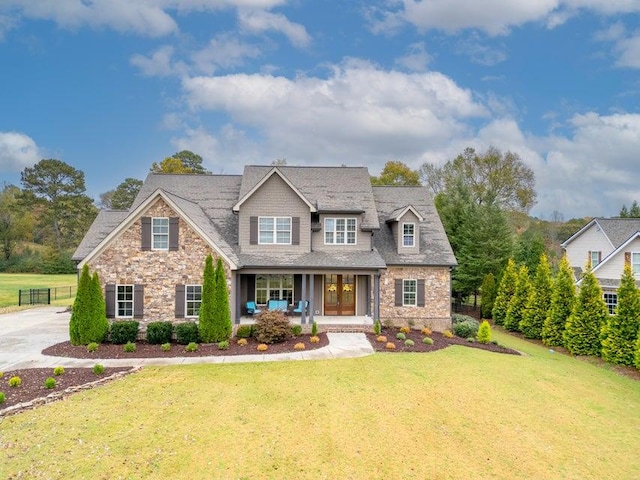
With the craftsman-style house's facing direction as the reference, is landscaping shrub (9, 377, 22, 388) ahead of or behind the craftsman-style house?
ahead

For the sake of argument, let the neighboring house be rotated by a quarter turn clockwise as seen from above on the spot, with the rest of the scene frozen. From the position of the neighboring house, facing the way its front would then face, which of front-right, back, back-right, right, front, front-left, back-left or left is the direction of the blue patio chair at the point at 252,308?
front-left

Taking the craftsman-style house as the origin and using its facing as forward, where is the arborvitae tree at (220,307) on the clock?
The arborvitae tree is roughly at 1 o'clock from the craftsman-style house.

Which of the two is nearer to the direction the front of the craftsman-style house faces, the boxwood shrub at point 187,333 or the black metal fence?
the boxwood shrub

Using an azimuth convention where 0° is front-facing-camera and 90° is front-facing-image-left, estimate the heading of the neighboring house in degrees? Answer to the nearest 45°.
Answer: approximately 0°

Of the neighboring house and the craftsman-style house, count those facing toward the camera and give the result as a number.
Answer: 2

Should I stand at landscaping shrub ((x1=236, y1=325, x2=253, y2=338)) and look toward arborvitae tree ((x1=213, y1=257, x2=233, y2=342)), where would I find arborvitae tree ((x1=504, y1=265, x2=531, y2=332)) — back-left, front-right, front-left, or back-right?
back-left
